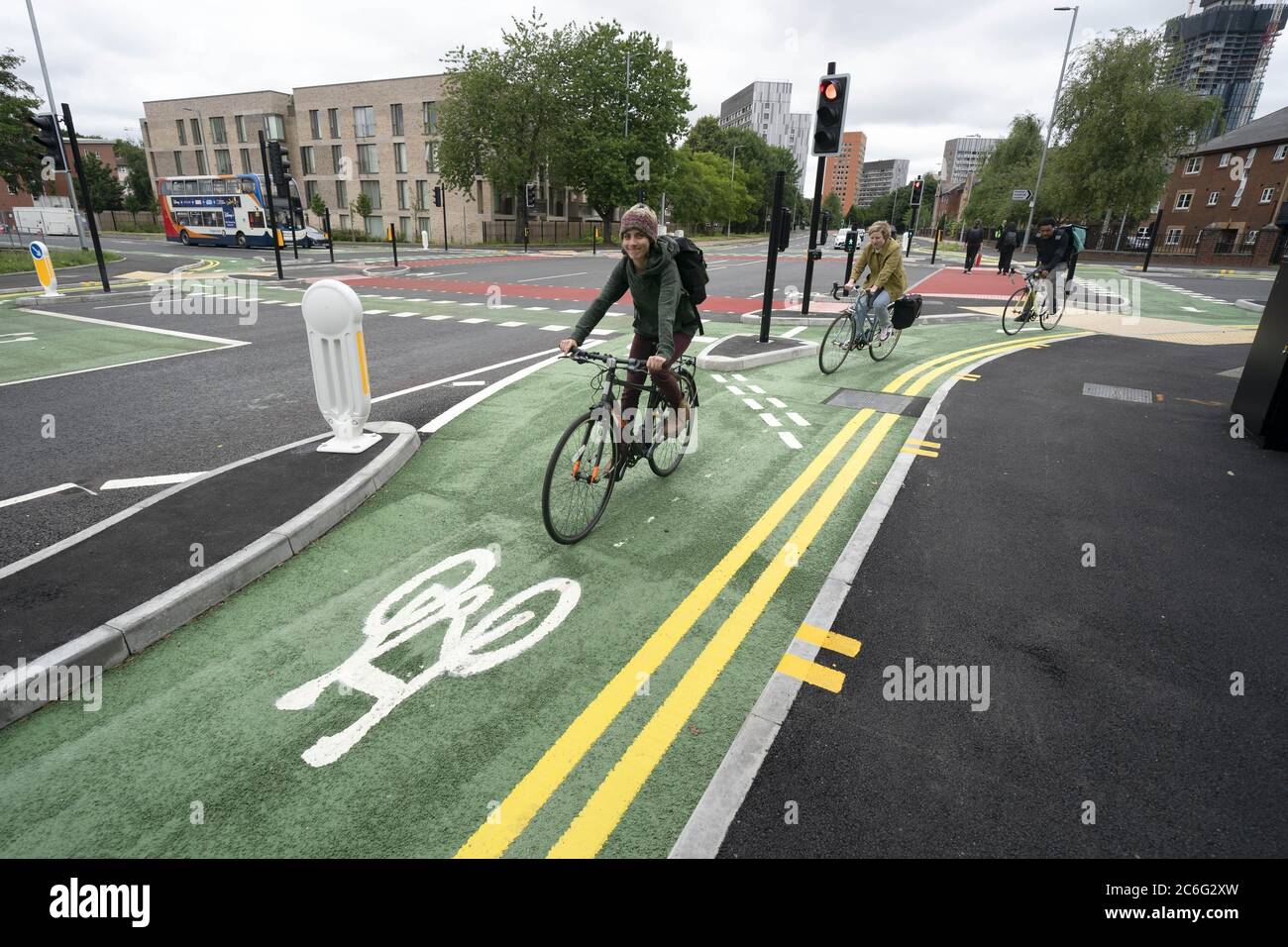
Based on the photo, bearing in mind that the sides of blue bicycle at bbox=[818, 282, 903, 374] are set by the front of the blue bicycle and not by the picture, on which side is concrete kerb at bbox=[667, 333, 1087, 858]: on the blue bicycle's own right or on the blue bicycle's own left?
on the blue bicycle's own left

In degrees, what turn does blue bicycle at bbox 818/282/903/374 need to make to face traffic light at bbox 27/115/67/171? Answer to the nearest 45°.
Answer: approximately 45° to its right

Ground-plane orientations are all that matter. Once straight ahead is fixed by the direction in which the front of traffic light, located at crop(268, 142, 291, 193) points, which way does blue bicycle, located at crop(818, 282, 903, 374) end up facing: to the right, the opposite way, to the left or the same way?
the opposite way

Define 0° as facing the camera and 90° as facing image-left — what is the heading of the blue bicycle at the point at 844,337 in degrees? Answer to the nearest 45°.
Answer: approximately 45°

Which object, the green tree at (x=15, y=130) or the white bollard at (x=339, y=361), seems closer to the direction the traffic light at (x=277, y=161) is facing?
the white bollard

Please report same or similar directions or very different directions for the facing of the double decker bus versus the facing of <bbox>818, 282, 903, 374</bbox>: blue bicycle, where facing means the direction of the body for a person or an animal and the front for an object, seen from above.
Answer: very different directions

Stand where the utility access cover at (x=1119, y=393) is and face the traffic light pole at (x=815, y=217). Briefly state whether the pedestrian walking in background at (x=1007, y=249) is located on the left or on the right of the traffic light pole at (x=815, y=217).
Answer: right
